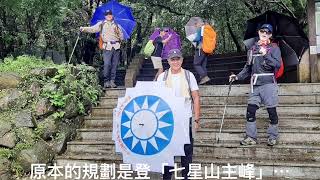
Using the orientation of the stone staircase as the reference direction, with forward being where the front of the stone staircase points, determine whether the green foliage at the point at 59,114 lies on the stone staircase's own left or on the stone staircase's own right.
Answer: on the stone staircase's own right

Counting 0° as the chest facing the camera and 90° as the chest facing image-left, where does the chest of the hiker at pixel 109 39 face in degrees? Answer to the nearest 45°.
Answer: approximately 0°

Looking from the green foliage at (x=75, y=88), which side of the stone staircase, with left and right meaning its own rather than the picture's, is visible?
right

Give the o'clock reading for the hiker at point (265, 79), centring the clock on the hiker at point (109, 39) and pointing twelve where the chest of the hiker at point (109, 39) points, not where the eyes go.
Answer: the hiker at point (265, 79) is roughly at 11 o'clock from the hiker at point (109, 39).

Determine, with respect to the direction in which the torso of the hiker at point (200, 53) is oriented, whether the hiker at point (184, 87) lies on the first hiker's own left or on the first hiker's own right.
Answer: on the first hiker's own left

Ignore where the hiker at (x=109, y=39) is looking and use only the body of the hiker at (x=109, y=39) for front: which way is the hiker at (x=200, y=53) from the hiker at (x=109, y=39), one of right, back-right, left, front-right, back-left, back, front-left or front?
left
